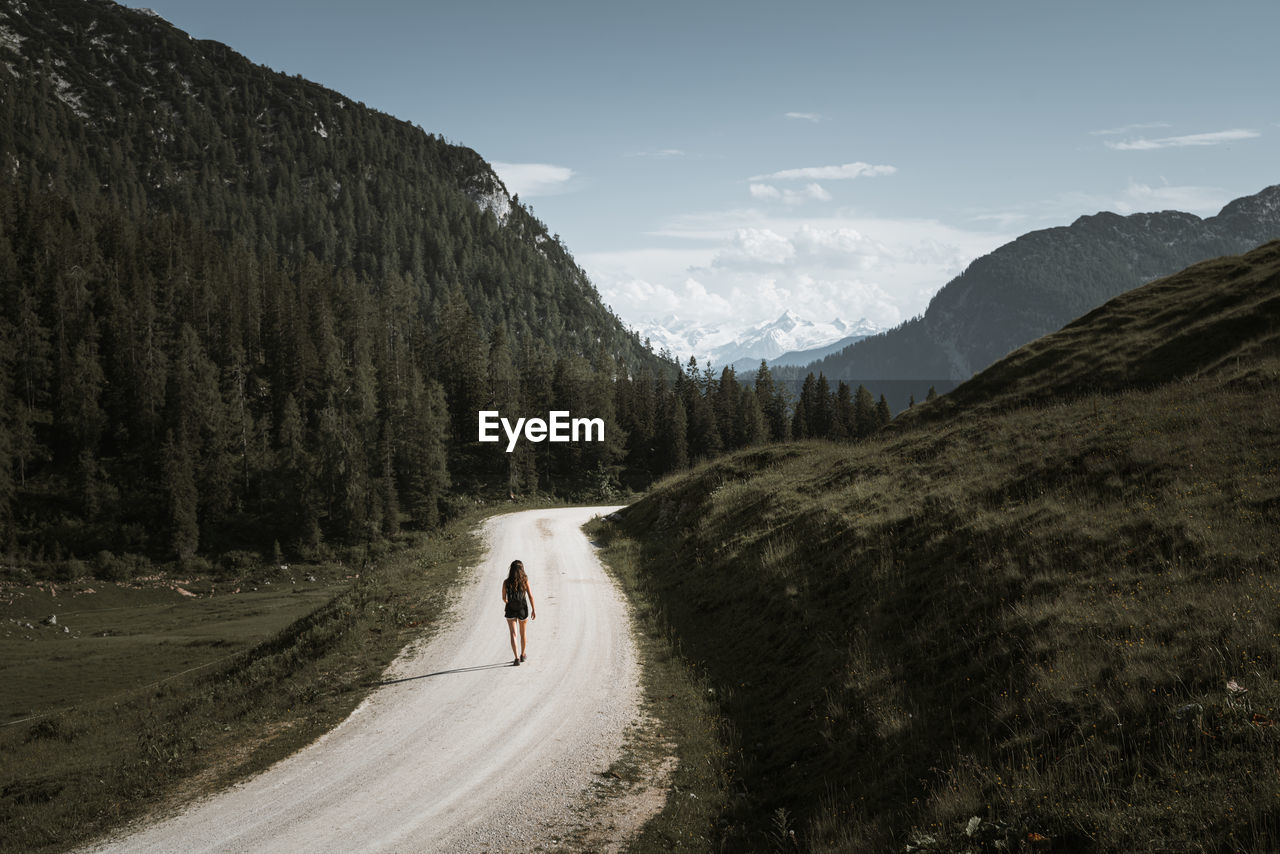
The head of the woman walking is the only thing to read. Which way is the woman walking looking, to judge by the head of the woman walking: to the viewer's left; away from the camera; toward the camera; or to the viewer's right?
away from the camera

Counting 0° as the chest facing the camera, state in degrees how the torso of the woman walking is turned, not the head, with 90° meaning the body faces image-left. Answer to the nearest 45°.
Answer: approximately 180°
